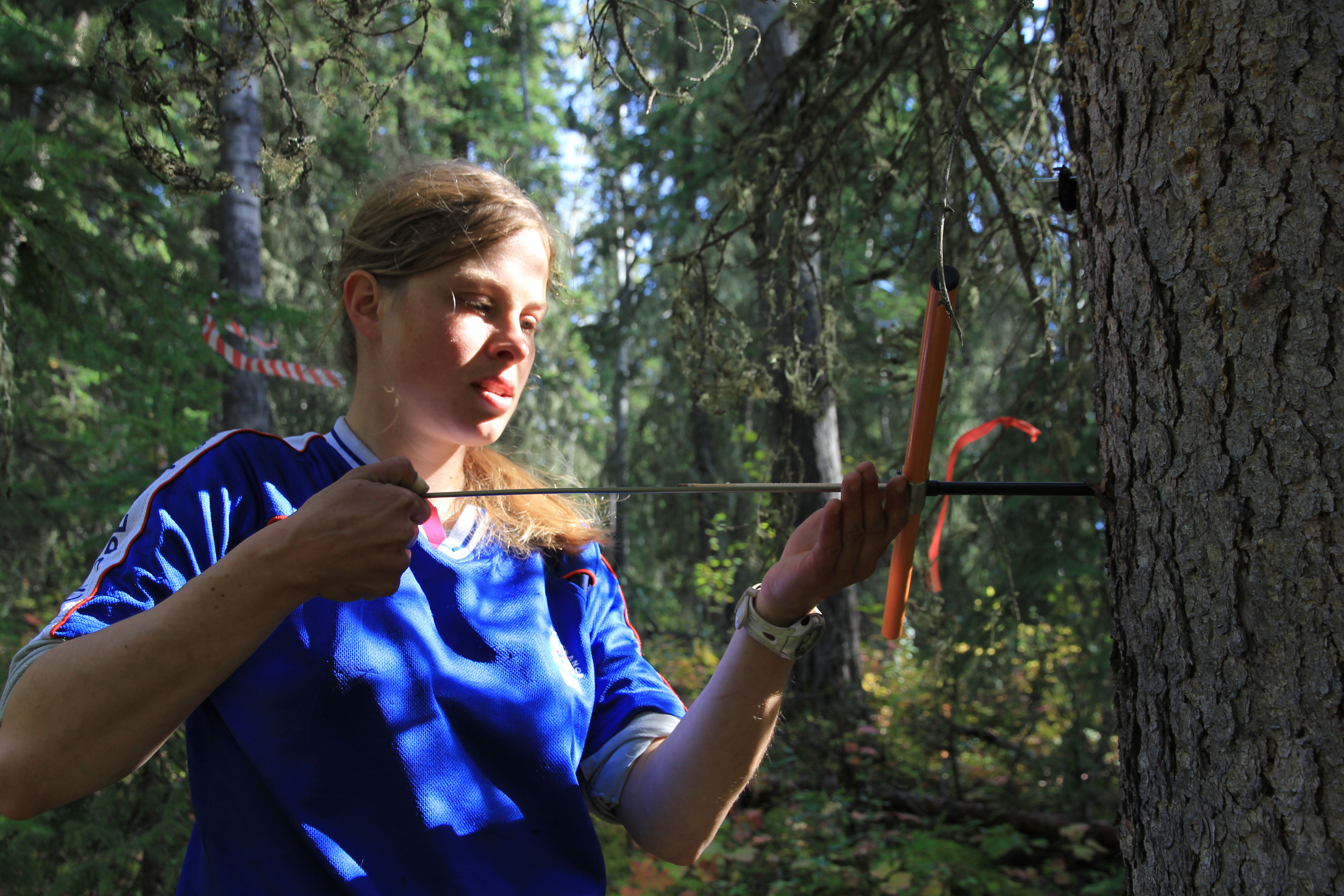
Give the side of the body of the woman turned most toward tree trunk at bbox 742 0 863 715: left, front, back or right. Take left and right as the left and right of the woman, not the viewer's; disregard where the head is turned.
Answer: left

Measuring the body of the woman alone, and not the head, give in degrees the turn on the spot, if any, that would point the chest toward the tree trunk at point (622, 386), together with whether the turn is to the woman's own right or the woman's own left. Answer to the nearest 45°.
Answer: approximately 135° to the woman's own left

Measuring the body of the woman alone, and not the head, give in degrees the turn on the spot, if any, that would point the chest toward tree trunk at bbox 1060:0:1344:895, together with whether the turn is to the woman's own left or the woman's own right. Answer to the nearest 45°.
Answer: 0° — they already face it

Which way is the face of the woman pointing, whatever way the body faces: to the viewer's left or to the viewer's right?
to the viewer's right

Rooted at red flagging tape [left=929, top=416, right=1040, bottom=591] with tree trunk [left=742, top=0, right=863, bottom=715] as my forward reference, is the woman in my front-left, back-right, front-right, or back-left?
back-left

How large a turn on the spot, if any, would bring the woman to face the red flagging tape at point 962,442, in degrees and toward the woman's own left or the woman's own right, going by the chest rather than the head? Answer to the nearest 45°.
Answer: approximately 45° to the woman's own left

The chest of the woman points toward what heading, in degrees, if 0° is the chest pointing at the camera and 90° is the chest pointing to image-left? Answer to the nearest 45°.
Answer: approximately 315°

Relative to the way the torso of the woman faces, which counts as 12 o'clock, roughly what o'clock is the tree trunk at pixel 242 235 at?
The tree trunk is roughly at 7 o'clock from the woman.

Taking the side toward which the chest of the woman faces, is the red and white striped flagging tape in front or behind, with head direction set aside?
behind
